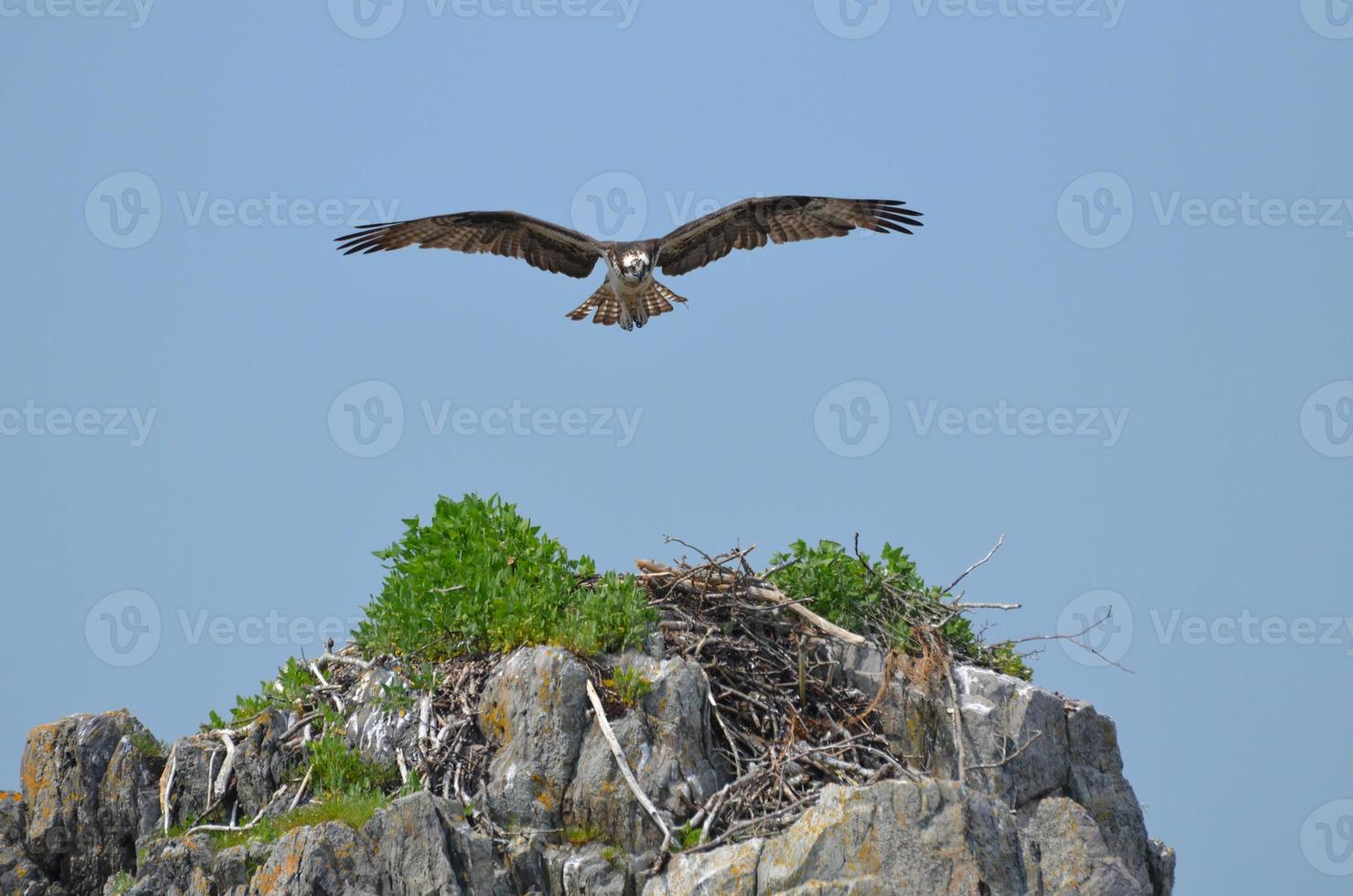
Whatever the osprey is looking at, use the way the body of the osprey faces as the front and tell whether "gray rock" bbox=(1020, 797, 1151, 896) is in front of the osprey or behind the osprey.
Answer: in front

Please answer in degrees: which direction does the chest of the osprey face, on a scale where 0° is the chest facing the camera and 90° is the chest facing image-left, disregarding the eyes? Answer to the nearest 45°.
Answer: approximately 0°
